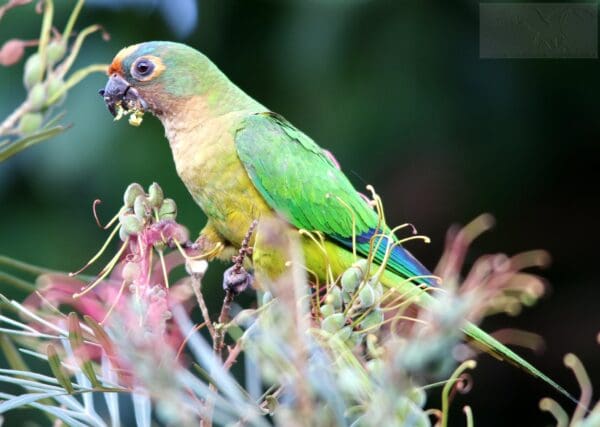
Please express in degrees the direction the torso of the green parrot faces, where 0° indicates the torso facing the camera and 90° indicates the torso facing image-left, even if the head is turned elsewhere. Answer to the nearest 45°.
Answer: approximately 90°

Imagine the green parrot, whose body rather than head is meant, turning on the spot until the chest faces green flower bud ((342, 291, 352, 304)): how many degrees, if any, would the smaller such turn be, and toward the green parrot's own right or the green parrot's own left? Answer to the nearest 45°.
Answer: approximately 90° to the green parrot's own left

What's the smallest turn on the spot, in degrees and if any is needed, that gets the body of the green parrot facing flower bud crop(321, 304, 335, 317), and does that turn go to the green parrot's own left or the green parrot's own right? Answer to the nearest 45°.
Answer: approximately 90° to the green parrot's own left

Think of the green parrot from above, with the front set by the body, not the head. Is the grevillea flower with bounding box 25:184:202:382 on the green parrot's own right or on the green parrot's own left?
on the green parrot's own left

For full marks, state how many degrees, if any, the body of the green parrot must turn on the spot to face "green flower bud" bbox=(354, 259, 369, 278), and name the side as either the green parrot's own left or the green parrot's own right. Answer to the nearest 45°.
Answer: approximately 90° to the green parrot's own left

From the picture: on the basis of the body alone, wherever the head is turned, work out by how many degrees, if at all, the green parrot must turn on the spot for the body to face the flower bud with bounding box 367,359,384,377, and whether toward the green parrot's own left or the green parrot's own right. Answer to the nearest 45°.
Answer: approximately 90° to the green parrot's own left
